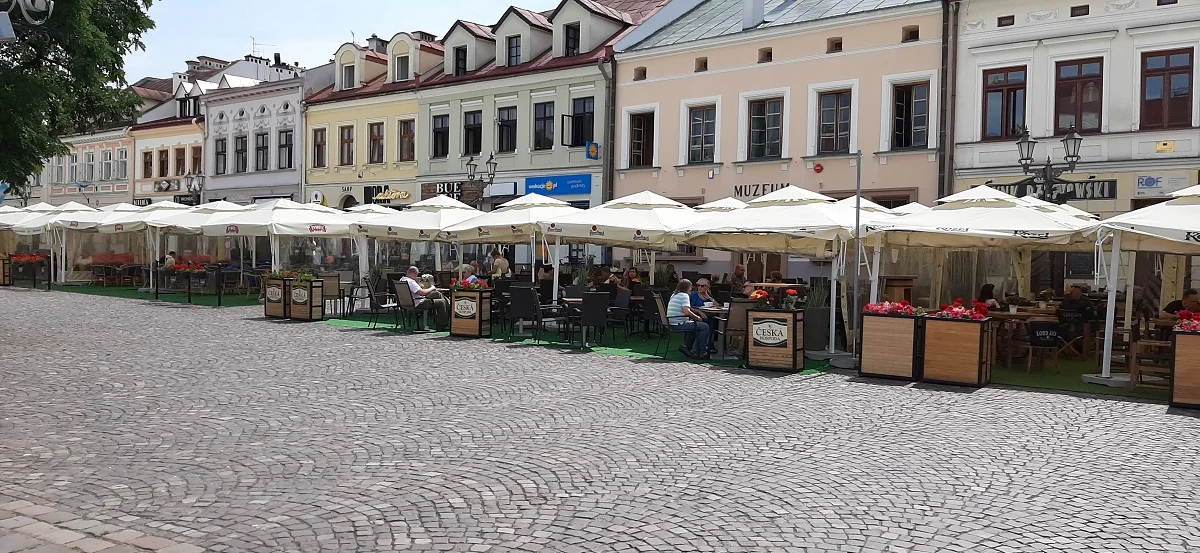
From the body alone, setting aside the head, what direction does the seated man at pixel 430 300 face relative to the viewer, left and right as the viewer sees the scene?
facing to the right of the viewer

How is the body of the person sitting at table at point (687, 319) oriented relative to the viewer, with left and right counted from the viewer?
facing to the right of the viewer

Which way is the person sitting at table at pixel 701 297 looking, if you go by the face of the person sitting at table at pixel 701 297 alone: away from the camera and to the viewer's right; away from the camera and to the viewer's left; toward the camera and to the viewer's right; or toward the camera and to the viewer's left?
toward the camera and to the viewer's left

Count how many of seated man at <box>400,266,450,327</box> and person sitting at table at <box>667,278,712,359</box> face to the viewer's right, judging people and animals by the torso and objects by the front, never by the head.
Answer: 2

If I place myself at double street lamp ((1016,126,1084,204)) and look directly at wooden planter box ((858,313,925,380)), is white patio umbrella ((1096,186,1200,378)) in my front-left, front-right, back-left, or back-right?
front-left

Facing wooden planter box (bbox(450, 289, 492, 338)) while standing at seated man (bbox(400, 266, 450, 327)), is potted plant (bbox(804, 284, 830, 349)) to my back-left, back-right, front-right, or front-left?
front-left

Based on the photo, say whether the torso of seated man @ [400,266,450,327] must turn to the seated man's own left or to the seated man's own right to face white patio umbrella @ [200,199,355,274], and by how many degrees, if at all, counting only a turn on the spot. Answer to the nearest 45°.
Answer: approximately 135° to the seated man's own left

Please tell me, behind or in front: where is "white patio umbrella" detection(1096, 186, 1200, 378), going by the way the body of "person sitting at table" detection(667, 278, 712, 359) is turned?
in front

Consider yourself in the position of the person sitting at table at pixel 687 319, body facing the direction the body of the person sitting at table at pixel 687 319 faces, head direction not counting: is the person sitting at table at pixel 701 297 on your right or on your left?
on your left

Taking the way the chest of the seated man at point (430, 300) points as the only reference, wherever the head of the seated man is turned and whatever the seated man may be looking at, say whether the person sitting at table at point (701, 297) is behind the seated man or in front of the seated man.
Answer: in front

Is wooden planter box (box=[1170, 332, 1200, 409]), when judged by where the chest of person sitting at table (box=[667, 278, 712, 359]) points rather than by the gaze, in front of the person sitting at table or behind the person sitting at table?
in front

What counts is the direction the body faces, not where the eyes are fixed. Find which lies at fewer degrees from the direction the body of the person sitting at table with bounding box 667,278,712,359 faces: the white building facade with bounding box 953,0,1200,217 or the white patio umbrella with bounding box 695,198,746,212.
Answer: the white building facade

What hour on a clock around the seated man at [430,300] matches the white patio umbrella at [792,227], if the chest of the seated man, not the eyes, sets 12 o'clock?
The white patio umbrella is roughly at 1 o'clock from the seated man.
